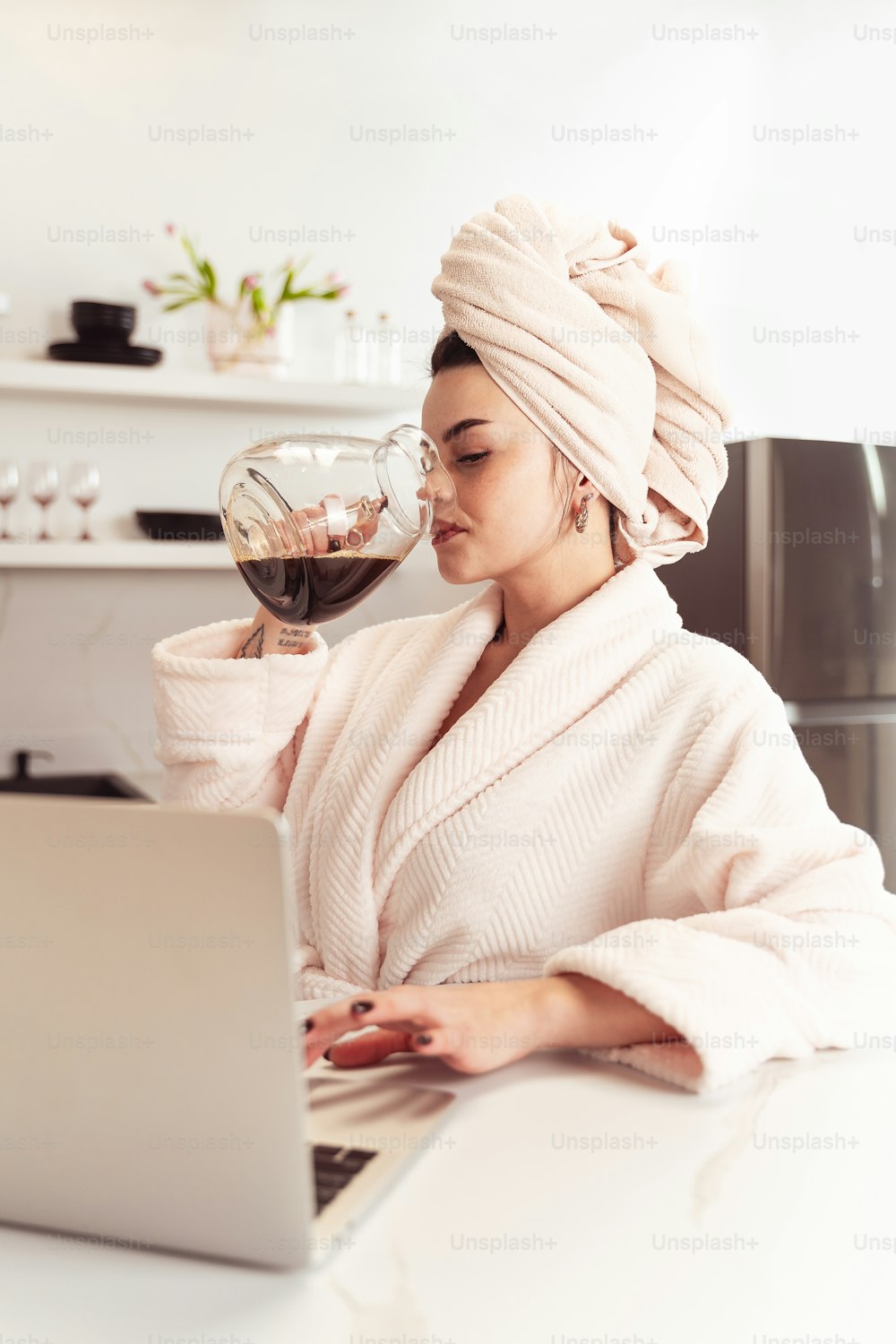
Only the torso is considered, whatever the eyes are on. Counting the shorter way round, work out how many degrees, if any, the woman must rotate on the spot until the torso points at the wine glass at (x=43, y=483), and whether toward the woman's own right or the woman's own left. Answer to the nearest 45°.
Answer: approximately 90° to the woman's own right

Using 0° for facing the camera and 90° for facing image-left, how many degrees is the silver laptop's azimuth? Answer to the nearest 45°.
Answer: approximately 225°

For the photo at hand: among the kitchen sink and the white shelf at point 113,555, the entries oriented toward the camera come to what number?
2

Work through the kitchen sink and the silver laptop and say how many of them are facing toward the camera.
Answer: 1

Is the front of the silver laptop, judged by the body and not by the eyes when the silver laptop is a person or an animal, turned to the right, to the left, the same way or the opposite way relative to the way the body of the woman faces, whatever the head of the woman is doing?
the opposite way

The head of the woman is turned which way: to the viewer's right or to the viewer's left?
to the viewer's left

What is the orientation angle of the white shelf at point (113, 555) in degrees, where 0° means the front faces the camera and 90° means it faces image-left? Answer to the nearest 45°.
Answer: approximately 0°
